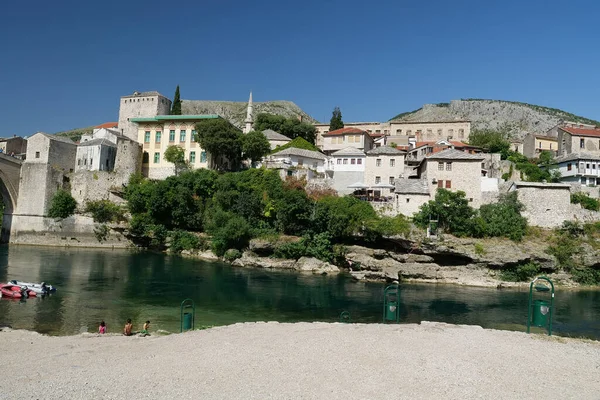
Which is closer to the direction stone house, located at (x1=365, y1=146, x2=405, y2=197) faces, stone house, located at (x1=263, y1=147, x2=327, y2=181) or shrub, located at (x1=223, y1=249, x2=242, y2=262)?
the shrub

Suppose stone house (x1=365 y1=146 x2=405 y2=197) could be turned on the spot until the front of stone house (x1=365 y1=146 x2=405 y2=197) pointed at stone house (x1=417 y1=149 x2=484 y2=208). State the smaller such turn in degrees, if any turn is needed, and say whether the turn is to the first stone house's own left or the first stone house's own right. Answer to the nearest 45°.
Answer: approximately 45° to the first stone house's own left

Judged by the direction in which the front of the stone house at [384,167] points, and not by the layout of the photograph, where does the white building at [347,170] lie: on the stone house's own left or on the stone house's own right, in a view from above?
on the stone house's own right

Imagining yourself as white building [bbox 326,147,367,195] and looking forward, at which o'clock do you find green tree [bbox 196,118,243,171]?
The green tree is roughly at 3 o'clock from the white building.

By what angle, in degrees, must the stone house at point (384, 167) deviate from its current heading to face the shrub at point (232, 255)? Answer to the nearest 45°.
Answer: approximately 45° to its right

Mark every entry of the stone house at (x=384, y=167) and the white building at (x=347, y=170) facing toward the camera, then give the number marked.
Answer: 2

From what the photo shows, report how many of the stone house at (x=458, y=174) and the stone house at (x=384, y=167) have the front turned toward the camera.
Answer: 2

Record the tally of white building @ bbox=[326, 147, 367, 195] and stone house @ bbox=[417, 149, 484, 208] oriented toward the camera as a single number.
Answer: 2

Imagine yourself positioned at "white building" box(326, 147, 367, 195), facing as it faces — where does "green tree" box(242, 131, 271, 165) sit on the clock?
The green tree is roughly at 3 o'clock from the white building.

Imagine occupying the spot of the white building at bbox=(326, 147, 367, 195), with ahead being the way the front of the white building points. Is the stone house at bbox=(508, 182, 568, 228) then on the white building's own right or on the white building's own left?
on the white building's own left

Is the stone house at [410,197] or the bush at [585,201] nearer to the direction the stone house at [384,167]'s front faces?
the stone house

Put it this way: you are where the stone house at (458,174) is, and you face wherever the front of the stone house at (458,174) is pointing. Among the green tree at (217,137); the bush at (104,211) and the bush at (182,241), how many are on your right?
3

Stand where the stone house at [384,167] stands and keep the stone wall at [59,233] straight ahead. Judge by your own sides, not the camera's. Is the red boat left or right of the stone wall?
left

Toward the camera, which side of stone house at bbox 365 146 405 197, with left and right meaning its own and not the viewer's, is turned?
front
